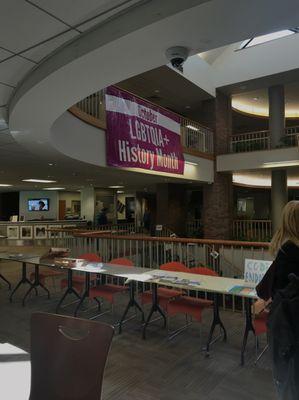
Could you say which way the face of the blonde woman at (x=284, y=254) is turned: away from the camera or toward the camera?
away from the camera

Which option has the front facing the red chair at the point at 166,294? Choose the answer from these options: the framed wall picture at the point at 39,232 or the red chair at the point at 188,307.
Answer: the framed wall picture

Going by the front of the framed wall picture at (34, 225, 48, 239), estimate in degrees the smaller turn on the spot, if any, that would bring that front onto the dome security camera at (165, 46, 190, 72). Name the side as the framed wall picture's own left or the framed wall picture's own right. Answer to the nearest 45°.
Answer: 0° — it already faces it

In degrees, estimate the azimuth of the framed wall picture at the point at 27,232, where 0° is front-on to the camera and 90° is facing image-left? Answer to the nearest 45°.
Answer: approximately 0°

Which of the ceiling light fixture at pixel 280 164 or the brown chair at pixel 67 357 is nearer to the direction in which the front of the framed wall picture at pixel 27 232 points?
the brown chair

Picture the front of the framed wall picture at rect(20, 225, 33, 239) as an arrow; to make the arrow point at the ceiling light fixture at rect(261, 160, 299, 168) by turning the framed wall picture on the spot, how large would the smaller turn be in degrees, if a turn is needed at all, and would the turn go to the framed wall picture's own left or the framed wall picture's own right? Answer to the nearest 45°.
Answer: approximately 45° to the framed wall picture's own left
